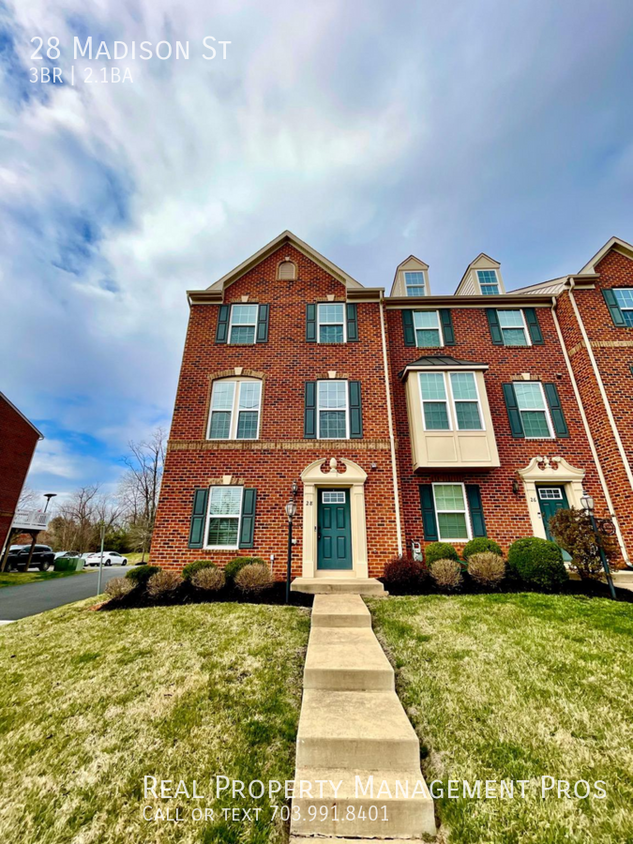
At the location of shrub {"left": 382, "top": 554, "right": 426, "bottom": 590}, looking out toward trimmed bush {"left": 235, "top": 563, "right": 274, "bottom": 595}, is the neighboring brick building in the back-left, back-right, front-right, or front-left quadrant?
front-right

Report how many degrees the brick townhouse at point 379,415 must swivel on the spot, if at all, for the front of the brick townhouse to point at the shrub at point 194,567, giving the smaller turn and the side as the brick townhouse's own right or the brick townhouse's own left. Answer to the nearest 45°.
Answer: approximately 90° to the brick townhouse's own right

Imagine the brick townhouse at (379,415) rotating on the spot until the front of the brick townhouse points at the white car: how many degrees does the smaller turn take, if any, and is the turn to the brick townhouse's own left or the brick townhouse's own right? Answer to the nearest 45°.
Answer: approximately 135° to the brick townhouse's own right

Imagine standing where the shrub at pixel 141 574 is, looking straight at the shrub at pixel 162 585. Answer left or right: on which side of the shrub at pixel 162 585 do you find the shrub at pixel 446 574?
left

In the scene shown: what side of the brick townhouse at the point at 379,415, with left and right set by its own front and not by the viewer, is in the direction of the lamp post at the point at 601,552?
left

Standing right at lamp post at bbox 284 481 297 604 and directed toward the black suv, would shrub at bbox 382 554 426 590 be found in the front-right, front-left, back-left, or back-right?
back-right

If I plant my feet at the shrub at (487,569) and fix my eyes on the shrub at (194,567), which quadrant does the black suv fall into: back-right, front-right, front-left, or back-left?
front-right

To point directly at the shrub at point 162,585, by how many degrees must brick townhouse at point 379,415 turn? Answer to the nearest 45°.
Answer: approximately 45° to its right

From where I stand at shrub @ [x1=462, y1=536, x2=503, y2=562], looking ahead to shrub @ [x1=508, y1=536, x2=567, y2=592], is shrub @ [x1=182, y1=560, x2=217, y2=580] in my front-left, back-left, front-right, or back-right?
back-right

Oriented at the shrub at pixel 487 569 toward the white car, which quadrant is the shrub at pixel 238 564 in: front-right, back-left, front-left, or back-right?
front-left

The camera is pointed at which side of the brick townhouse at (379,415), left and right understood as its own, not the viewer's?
front
